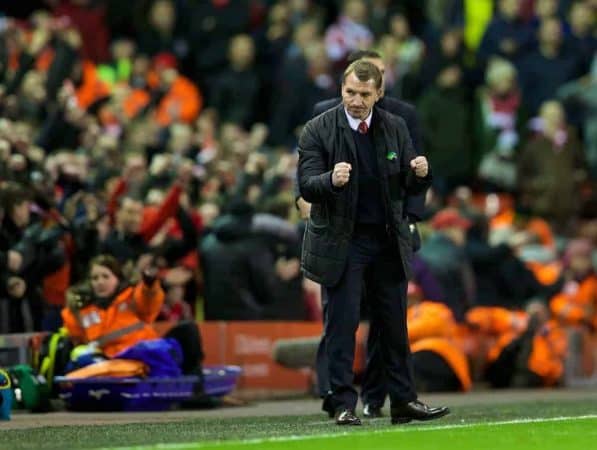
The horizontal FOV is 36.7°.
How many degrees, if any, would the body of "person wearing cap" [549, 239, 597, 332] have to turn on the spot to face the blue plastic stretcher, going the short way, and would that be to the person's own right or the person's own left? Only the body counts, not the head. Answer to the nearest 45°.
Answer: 0° — they already face it

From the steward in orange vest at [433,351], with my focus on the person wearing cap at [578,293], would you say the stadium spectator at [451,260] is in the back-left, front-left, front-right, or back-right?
front-left

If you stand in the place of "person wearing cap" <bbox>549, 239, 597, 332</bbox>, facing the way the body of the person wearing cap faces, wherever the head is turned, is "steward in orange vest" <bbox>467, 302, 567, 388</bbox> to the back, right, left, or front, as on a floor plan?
front

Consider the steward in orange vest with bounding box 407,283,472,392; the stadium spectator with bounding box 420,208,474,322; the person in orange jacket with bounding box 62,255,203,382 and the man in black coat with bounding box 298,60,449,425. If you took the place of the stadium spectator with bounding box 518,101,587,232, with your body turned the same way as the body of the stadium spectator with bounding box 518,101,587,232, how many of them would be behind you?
0

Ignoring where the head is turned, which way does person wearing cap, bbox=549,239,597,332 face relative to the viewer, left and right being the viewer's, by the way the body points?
facing the viewer and to the left of the viewer

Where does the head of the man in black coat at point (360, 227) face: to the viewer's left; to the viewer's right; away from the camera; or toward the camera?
toward the camera

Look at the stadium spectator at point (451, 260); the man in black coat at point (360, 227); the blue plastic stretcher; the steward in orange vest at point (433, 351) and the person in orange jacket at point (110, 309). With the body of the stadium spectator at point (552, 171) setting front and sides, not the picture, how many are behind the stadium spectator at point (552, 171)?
0

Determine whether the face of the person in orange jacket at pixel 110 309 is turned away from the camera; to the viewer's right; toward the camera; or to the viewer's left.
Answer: toward the camera

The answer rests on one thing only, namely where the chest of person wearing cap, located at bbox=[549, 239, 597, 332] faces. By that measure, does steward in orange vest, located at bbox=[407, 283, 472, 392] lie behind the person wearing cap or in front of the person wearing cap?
in front

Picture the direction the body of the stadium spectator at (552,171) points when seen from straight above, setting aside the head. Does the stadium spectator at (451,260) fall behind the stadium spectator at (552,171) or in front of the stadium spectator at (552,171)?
in front

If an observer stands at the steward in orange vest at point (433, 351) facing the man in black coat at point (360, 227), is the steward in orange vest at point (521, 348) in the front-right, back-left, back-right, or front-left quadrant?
back-left

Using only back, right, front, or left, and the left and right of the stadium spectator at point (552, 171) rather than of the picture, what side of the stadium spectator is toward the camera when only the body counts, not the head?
front

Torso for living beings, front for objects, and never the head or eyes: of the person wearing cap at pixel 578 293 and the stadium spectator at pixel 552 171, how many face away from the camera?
0

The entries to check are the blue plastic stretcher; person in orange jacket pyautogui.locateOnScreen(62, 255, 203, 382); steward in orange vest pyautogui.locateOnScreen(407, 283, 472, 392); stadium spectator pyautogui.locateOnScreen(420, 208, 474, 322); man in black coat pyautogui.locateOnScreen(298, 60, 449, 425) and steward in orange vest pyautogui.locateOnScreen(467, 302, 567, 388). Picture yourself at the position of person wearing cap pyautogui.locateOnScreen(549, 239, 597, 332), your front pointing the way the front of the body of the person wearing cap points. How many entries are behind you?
0
